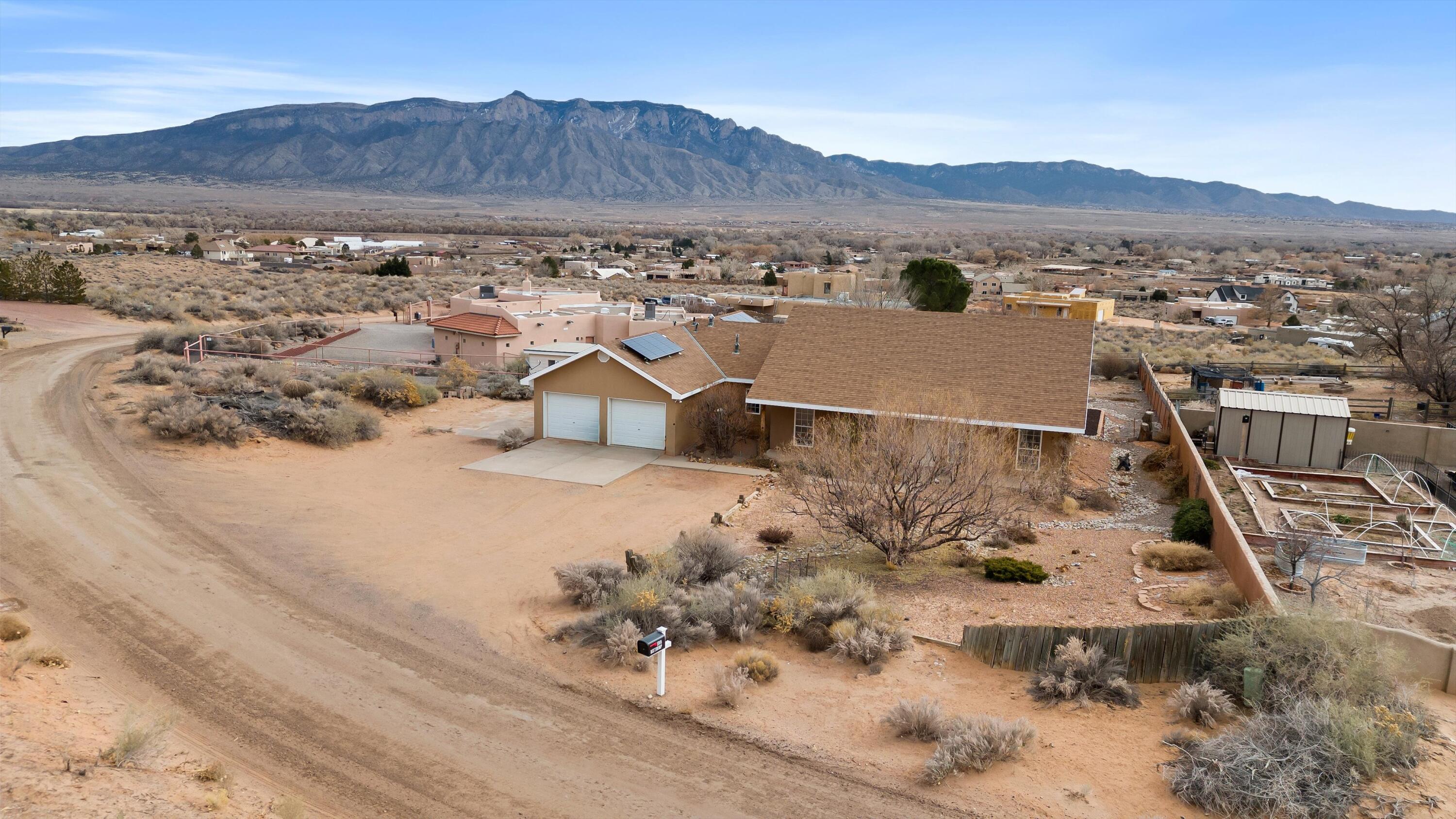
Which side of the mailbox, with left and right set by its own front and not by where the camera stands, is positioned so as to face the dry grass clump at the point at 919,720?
left

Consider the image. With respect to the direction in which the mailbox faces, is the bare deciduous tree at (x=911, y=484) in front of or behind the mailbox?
behind

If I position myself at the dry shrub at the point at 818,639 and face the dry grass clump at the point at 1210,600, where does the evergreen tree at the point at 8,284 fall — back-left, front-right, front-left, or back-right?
back-left

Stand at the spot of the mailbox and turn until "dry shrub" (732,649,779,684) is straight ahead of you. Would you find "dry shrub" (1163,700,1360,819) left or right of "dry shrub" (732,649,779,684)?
right

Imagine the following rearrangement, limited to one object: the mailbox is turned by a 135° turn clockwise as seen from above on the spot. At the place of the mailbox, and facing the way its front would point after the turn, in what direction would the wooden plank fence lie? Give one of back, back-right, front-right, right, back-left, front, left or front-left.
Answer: right

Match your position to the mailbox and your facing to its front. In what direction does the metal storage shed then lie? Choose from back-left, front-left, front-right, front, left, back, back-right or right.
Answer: back

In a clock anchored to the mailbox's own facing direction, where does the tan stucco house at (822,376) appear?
The tan stucco house is roughly at 5 o'clock from the mailbox.

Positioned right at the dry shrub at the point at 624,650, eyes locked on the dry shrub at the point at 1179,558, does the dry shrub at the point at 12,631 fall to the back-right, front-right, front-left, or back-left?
back-left

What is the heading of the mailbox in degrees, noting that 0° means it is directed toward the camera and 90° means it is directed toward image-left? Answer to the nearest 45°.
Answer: approximately 45°

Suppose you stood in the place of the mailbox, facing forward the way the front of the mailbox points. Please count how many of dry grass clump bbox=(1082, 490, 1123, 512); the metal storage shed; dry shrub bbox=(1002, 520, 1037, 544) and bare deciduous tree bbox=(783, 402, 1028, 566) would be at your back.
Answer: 4

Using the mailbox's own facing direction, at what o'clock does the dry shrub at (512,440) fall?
The dry shrub is roughly at 4 o'clock from the mailbox.

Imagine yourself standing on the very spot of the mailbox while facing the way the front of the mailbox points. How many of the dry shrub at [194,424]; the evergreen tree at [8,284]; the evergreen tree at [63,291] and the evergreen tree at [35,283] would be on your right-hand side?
4

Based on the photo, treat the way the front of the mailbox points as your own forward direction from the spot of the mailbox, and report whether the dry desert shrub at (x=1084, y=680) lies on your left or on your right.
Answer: on your left

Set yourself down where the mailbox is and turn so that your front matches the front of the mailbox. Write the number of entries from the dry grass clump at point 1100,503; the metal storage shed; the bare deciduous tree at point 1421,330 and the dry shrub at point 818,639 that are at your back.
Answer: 4
